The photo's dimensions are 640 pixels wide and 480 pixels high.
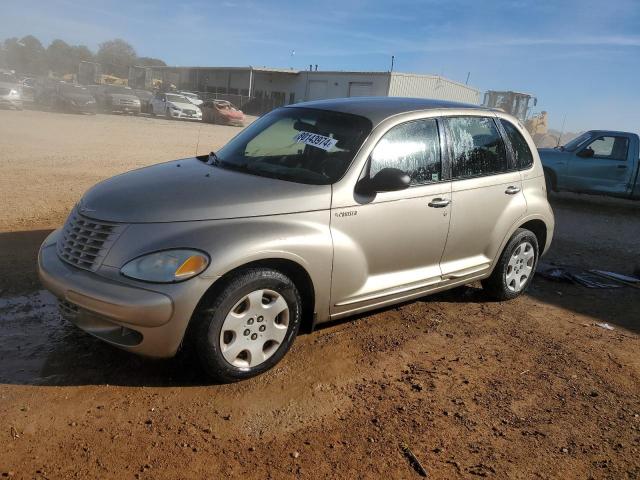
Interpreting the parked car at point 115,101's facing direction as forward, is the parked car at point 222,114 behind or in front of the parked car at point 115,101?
in front

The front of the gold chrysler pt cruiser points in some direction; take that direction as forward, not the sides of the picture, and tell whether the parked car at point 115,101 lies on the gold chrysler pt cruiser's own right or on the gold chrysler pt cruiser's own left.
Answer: on the gold chrysler pt cruiser's own right

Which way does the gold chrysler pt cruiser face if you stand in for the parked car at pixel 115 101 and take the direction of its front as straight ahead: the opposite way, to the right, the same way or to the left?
to the right

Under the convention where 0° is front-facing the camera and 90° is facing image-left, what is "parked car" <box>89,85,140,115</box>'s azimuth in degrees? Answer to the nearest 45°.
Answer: approximately 315°

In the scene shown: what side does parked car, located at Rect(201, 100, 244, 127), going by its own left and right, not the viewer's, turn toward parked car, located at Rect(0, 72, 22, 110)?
back

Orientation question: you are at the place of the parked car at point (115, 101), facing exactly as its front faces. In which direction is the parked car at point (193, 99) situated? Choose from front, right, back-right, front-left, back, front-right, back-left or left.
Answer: left

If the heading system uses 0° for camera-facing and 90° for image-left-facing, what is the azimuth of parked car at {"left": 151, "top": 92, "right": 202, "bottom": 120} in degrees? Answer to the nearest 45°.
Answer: approximately 315°

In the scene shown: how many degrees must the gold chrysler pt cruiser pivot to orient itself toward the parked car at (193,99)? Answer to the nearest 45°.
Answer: approximately 135° to its right

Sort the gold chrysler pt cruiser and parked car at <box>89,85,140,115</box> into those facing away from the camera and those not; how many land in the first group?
0
